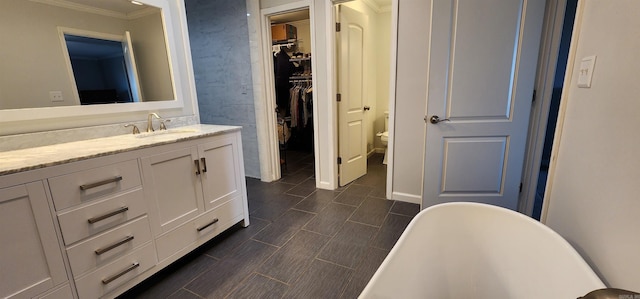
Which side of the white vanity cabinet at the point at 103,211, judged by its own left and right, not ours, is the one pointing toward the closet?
left

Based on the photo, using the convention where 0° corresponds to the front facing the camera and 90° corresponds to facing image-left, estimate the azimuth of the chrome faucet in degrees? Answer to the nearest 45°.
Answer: approximately 315°

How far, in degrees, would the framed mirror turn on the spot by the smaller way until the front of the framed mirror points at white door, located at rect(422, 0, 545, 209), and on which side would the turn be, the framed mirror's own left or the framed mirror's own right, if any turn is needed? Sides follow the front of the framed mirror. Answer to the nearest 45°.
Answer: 0° — it already faces it

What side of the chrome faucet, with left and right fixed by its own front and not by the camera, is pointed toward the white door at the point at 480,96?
front

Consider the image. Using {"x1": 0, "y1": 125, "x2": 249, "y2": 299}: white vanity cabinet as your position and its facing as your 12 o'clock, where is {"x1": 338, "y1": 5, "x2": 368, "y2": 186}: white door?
The white door is roughly at 10 o'clock from the white vanity cabinet.

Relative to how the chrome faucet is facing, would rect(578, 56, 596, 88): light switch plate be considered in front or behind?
in front

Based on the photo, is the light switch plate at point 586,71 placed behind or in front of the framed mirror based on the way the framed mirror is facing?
in front

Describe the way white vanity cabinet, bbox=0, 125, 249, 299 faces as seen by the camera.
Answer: facing the viewer and to the right of the viewer
